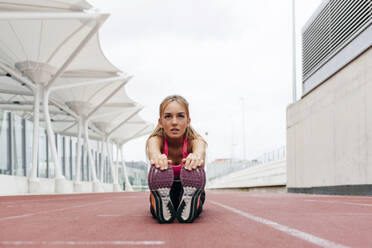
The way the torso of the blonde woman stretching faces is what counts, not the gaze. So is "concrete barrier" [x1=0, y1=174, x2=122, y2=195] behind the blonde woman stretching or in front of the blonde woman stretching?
behind

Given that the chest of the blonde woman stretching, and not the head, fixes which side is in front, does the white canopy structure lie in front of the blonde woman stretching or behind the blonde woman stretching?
behind

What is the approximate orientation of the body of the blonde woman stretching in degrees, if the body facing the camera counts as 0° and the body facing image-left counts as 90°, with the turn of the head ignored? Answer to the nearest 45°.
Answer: approximately 0°

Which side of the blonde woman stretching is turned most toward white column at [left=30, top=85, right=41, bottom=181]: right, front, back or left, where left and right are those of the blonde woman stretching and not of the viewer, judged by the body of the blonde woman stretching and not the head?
back
